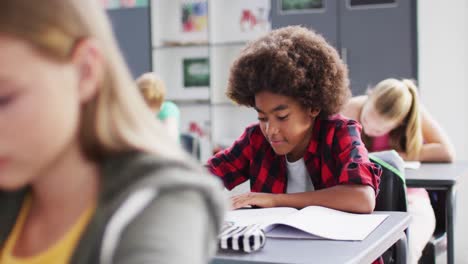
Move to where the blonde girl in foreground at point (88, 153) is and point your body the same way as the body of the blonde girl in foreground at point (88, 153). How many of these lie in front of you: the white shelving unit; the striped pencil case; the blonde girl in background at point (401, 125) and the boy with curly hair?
0

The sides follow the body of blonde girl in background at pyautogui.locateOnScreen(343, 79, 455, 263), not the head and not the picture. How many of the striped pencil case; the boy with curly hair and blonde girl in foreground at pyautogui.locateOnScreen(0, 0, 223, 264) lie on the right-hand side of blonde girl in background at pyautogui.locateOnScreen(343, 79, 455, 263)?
0

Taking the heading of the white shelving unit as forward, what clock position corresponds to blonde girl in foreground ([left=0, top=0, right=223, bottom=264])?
The blonde girl in foreground is roughly at 12 o'clock from the white shelving unit.

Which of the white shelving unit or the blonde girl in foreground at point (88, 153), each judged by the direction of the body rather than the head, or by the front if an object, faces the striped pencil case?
the white shelving unit

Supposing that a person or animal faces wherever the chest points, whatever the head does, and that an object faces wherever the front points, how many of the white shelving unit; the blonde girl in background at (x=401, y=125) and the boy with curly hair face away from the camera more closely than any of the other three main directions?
0

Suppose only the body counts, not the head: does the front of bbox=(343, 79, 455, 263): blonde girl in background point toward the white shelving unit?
no

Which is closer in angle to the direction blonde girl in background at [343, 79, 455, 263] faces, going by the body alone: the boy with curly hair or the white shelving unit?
the boy with curly hair

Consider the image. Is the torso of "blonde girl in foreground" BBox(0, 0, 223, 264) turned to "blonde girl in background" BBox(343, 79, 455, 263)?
no

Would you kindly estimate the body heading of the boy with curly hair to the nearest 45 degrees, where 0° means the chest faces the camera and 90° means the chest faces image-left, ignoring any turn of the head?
approximately 45°

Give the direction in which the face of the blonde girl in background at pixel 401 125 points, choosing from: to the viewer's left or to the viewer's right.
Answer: to the viewer's left

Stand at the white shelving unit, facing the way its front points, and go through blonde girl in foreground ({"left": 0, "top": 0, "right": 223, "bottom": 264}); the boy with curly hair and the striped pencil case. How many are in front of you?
3

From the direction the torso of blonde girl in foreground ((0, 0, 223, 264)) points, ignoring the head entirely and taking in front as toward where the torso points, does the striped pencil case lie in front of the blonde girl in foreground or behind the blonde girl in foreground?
behind

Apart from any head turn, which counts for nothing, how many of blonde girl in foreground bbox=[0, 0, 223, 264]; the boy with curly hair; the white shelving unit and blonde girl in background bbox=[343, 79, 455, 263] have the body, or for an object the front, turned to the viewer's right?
0

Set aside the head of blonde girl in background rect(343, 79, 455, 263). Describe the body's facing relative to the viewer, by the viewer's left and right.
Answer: facing the viewer and to the left of the viewer

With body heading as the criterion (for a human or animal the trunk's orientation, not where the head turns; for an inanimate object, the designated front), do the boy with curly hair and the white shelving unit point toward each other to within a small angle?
no

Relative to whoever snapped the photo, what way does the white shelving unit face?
facing the viewer

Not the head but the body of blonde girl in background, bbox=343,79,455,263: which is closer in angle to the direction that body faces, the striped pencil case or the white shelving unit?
the striped pencil case

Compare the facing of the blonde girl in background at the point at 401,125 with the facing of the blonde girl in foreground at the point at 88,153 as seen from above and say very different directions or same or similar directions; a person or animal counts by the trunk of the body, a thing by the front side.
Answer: same or similar directions

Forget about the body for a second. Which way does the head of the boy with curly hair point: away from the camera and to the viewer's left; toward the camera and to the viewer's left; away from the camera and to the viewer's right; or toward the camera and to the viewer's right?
toward the camera and to the viewer's left

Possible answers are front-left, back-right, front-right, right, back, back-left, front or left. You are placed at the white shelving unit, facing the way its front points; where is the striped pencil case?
front
